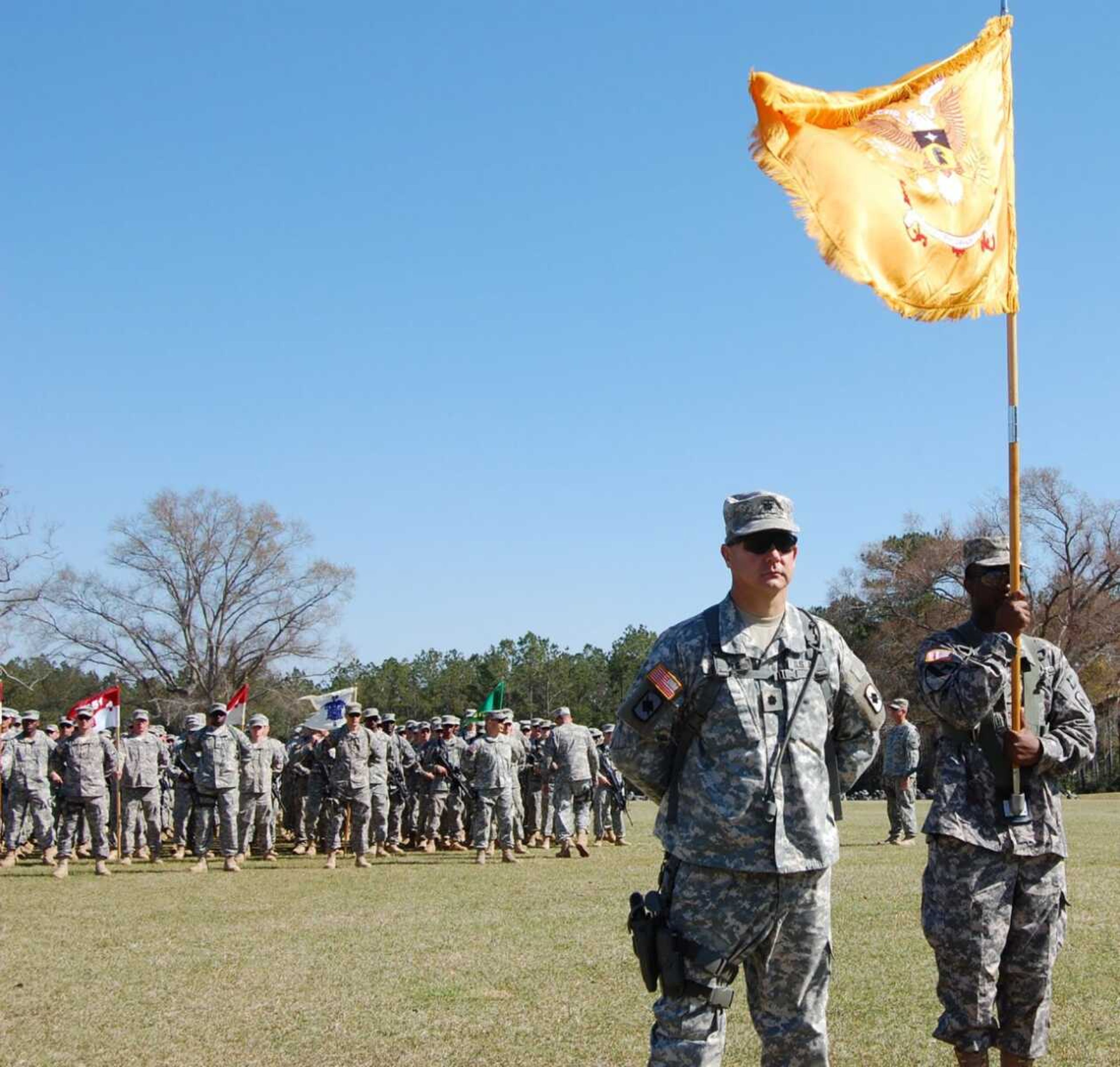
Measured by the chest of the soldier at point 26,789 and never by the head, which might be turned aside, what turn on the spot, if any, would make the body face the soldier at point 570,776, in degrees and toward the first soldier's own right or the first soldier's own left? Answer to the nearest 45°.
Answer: approximately 90° to the first soldier's own left

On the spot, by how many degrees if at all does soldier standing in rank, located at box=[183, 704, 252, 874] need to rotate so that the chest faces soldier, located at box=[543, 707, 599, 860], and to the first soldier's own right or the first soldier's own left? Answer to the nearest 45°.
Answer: approximately 90° to the first soldier's own left

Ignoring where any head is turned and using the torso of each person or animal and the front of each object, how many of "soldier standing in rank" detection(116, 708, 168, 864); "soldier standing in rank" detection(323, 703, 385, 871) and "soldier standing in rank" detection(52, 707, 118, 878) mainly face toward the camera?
3

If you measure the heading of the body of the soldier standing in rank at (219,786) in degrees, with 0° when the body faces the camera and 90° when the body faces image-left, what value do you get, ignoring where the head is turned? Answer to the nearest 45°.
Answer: approximately 0°

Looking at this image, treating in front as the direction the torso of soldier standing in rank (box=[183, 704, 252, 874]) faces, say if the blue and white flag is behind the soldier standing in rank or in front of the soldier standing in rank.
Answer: behind

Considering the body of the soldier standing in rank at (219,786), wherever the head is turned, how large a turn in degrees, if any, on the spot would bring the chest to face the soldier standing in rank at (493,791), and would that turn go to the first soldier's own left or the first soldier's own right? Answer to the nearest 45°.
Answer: approximately 90° to the first soldier's own left
